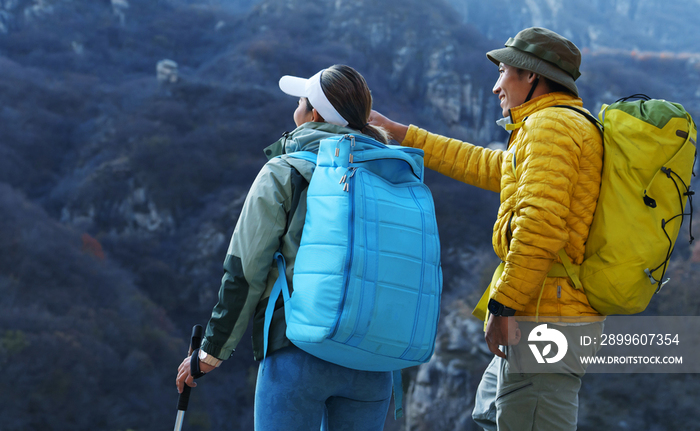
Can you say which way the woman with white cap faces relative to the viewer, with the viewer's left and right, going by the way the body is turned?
facing away from the viewer and to the left of the viewer

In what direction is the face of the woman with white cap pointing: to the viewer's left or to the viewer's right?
to the viewer's left

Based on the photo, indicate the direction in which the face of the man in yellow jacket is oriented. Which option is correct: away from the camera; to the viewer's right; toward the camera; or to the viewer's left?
to the viewer's left

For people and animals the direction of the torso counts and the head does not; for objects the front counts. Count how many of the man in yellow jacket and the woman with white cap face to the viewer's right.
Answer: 0

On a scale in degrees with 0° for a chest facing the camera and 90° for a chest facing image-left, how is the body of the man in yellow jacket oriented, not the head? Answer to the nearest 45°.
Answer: approximately 90°
